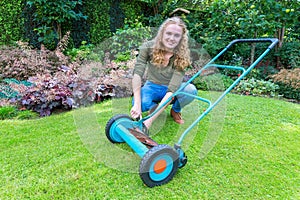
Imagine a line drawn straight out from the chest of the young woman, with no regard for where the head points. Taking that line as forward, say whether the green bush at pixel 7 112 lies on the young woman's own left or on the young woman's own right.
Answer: on the young woman's own right

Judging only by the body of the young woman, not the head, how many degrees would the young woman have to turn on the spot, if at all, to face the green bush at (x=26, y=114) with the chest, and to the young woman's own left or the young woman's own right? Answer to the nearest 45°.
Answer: approximately 90° to the young woman's own right

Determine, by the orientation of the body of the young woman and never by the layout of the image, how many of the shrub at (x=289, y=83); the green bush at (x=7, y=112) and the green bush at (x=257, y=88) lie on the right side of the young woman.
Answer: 1

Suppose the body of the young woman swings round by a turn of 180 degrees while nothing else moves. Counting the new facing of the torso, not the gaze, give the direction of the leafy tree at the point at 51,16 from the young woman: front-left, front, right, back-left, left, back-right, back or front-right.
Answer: front-left

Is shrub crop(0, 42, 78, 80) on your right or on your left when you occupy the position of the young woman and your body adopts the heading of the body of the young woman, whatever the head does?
on your right

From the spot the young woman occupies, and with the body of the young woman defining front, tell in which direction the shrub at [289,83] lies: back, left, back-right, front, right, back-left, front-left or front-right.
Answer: back-left

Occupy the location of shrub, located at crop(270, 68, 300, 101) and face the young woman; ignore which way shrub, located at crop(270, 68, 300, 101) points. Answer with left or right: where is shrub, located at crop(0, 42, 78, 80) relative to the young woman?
right

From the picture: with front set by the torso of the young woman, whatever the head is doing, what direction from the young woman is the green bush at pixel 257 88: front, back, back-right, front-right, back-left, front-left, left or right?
back-left

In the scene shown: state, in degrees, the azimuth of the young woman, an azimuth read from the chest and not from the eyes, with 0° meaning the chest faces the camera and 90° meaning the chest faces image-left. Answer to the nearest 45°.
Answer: approximately 0°
